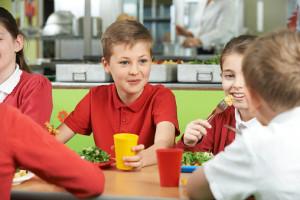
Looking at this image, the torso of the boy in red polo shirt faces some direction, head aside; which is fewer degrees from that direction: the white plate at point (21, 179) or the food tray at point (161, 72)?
the white plate

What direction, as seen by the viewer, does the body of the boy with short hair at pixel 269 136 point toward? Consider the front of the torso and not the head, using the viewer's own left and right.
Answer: facing away from the viewer and to the left of the viewer

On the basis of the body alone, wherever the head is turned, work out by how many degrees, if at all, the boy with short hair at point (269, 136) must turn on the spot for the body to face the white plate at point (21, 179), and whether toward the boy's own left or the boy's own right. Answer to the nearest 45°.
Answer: approximately 45° to the boy's own left

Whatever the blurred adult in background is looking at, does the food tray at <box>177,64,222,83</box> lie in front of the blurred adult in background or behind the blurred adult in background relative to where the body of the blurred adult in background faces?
in front

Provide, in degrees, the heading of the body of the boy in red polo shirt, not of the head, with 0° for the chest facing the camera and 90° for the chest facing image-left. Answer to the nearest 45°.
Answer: approximately 0°

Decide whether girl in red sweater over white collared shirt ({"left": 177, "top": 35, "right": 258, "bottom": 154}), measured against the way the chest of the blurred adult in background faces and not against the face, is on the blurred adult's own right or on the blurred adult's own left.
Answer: on the blurred adult's own left

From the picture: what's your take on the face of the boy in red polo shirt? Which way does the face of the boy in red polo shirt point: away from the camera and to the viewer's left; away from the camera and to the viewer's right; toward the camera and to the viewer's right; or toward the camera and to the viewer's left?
toward the camera and to the viewer's right

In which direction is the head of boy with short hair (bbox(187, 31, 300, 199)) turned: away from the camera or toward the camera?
away from the camera

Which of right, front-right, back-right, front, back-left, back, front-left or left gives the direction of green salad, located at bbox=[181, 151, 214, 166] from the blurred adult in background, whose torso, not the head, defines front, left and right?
front-left

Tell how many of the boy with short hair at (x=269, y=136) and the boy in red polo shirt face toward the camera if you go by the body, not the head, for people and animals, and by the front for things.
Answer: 1

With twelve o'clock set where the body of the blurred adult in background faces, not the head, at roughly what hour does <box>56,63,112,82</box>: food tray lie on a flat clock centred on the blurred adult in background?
The food tray is roughly at 11 o'clock from the blurred adult in background.

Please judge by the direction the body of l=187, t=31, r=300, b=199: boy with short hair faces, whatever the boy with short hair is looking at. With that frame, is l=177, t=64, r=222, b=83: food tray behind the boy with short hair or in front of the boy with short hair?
in front
